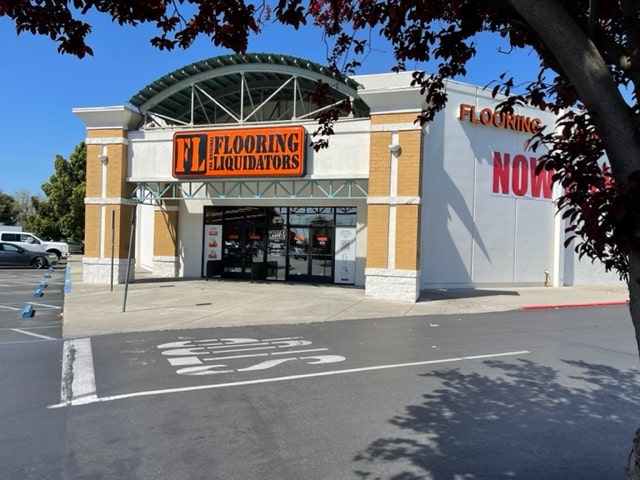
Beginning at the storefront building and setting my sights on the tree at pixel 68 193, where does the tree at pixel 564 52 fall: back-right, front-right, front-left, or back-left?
back-left

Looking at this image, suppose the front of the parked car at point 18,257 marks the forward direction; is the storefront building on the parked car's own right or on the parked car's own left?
on the parked car's own right

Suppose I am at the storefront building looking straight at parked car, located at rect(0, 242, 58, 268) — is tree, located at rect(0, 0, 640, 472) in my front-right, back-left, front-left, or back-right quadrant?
back-left
